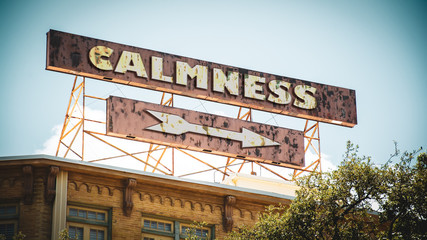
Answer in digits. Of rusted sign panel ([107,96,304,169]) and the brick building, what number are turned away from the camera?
0

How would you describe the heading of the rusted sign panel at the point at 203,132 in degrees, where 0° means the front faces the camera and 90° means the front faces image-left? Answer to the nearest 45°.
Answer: approximately 315°

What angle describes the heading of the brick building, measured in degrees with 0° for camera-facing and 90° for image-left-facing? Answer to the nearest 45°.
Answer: approximately 315°

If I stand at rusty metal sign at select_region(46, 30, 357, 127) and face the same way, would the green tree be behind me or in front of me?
in front

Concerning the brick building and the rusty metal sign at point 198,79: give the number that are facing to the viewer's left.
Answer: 0
